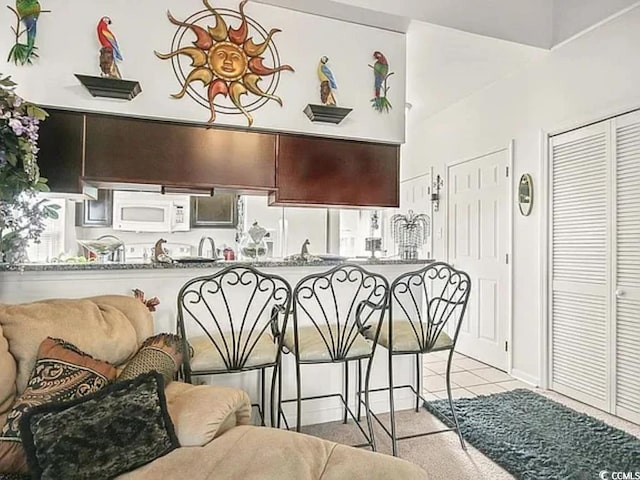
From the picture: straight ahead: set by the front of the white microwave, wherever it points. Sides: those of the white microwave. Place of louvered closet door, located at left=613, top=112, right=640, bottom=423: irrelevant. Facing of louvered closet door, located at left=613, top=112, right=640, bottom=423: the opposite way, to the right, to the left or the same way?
to the right

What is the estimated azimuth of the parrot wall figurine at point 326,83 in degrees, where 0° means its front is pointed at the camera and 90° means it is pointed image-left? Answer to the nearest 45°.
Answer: approximately 45°

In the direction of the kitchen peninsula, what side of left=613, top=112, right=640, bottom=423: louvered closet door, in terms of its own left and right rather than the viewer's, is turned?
front

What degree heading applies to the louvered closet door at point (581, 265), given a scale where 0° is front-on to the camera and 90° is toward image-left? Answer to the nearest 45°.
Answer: approximately 45°

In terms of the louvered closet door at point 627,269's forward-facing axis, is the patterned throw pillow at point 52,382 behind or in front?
in front

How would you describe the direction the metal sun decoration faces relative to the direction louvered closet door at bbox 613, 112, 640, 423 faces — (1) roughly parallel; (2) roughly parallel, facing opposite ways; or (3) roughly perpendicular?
roughly perpendicular

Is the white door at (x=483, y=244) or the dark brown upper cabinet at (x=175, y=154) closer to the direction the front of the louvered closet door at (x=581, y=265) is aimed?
the dark brown upper cabinet

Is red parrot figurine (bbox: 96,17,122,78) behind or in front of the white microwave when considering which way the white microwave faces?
in front

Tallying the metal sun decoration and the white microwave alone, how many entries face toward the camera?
2

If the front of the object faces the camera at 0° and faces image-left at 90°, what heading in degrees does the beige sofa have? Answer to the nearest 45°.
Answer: approximately 315°
